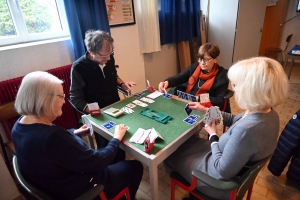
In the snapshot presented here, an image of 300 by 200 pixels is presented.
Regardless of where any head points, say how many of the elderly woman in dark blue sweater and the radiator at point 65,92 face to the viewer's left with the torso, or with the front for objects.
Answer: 0

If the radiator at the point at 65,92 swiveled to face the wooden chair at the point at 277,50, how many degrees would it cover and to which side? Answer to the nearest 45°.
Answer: approximately 45° to its left

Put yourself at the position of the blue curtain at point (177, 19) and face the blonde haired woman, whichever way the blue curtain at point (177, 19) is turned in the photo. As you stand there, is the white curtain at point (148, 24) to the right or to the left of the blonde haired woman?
right

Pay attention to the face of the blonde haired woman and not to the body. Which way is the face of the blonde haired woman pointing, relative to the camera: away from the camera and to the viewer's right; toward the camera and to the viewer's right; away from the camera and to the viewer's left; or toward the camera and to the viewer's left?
away from the camera and to the viewer's left

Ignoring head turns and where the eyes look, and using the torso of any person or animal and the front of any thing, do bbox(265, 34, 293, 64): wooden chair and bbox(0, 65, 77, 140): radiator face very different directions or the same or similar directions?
very different directions

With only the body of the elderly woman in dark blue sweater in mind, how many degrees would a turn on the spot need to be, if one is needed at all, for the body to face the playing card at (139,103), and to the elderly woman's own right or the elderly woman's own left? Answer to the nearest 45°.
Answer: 0° — they already face it

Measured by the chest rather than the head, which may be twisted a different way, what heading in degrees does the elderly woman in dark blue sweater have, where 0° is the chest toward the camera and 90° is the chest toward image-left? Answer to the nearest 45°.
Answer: approximately 225°

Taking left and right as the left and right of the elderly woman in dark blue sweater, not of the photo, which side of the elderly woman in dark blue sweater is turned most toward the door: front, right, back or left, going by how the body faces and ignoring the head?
front
